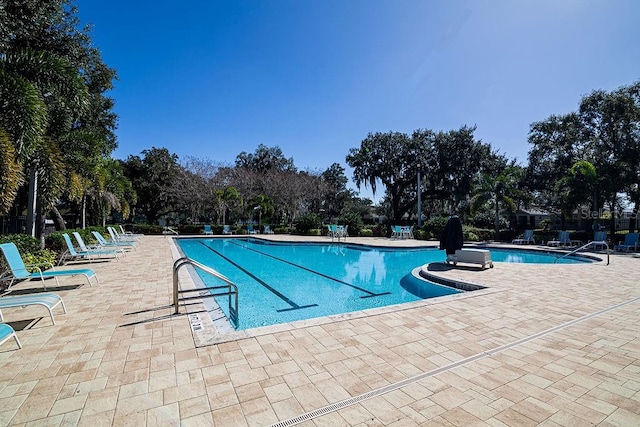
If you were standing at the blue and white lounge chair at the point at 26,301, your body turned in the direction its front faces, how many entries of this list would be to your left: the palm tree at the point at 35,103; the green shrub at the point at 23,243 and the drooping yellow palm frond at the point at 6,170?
3

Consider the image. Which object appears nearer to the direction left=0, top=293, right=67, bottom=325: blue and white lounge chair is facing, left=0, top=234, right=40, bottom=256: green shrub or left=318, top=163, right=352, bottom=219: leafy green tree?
the leafy green tree

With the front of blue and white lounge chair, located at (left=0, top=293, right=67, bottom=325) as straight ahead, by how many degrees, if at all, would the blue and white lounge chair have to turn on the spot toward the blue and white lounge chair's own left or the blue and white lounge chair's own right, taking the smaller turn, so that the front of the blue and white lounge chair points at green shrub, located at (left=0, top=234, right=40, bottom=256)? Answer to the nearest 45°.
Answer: approximately 90° to the blue and white lounge chair's own left

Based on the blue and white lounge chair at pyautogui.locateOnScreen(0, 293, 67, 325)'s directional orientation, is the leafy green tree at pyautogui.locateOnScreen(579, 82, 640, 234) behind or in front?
in front

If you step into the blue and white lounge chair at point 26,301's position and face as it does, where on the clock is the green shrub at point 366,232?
The green shrub is roughly at 11 o'clock from the blue and white lounge chair.

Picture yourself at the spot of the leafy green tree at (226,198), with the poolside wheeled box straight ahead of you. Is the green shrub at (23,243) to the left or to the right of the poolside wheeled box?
right

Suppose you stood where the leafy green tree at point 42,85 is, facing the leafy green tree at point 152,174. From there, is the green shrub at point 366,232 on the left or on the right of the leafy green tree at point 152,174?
right

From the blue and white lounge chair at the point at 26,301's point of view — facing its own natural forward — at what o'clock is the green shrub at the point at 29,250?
The green shrub is roughly at 9 o'clock from the blue and white lounge chair.

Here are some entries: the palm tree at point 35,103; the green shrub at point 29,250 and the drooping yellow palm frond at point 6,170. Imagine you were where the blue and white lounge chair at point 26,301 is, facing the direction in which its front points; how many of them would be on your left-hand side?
3

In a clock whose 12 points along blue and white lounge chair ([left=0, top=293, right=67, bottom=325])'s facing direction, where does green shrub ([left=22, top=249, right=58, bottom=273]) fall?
The green shrub is roughly at 9 o'clock from the blue and white lounge chair.

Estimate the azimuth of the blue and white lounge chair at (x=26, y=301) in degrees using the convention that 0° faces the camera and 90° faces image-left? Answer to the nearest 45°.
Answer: approximately 270°

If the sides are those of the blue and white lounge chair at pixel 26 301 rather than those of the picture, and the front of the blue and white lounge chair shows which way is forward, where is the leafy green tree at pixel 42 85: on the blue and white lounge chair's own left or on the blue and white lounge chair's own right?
on the blue and white lounge chair's own left

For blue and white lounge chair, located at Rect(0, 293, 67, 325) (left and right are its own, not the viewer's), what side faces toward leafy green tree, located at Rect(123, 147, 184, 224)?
left
